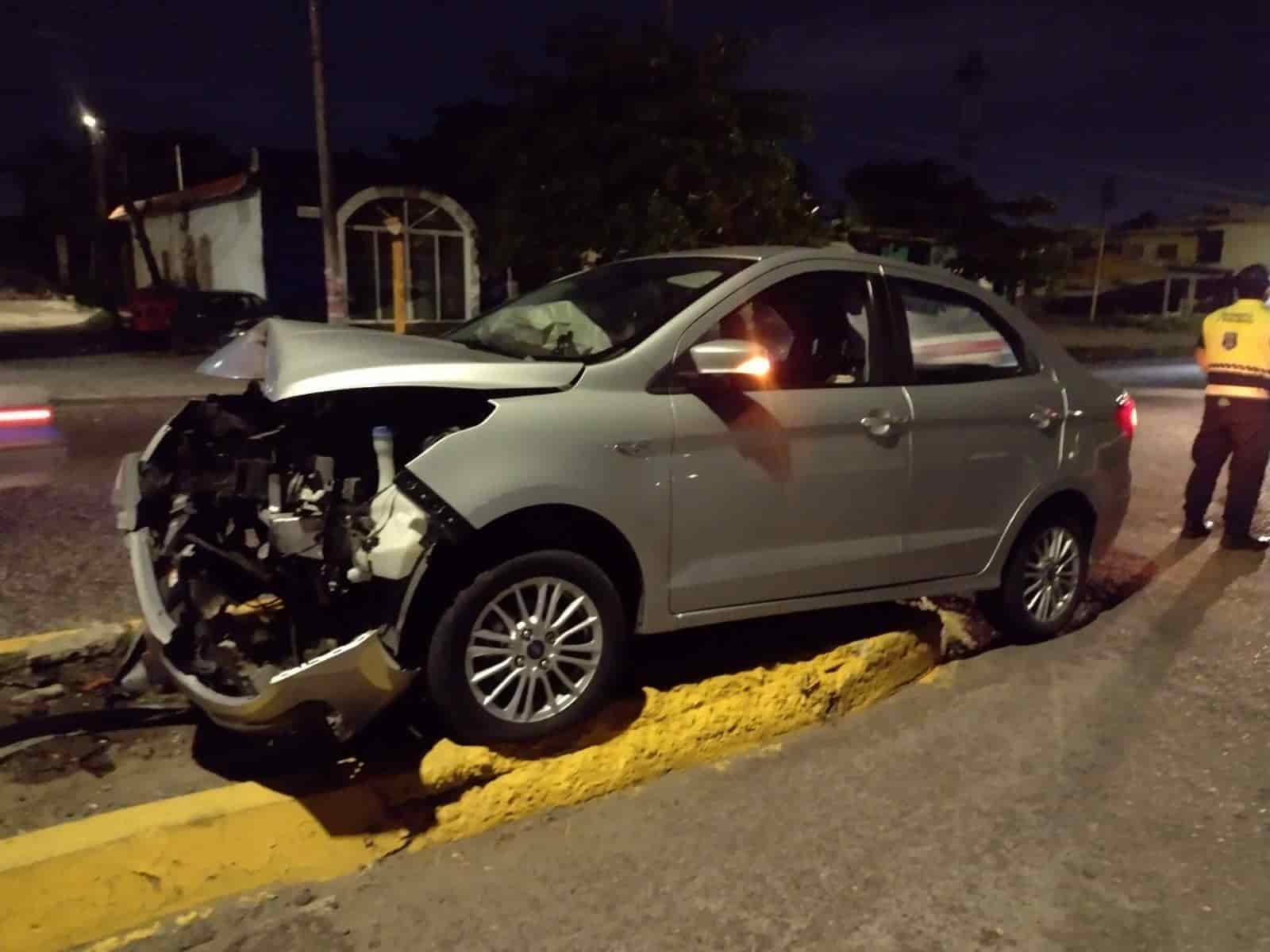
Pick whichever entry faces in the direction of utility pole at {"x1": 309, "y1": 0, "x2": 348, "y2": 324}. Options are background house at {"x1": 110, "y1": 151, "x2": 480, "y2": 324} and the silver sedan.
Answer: the background house

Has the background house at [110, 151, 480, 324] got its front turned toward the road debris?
yes

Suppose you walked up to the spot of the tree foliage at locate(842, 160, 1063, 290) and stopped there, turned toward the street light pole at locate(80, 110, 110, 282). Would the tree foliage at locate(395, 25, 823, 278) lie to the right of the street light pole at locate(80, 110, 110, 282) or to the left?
left

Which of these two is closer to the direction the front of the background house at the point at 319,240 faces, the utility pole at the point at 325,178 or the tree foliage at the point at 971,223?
the utility pole

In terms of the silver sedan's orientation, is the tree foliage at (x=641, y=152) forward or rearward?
rearward

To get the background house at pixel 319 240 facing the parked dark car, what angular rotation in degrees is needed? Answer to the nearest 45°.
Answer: approximately 45° to its right

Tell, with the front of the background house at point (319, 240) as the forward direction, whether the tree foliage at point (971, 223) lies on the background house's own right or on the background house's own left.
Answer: on the background house's own left

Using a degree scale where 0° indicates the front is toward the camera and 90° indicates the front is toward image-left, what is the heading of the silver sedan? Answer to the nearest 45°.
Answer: approximately 45°

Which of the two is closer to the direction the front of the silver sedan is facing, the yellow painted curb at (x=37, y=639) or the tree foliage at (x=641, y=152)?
the yellow painted curb
